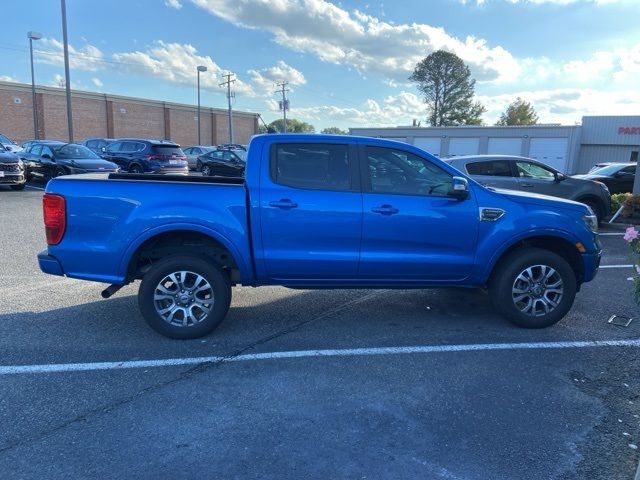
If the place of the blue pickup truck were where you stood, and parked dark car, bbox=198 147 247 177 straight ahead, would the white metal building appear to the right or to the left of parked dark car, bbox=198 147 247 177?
right

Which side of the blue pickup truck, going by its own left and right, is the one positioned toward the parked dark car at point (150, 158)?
left

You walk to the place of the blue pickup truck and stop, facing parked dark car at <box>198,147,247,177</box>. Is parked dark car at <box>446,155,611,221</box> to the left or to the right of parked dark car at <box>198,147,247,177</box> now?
right

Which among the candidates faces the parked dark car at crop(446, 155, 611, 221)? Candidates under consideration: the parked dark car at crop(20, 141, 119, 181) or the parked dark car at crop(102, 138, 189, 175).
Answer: the parked dark car at crop(20, 141, 119, 181)

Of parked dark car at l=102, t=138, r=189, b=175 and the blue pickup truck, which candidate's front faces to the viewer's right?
the blue pickup truck

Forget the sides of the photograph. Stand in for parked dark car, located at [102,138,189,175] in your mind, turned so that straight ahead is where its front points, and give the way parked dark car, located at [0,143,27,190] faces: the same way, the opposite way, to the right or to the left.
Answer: the opposite way

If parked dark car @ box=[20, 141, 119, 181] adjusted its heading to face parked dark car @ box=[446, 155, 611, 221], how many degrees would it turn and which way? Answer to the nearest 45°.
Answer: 0° — it already faces it

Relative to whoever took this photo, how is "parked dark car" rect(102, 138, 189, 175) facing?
facing away from the viewer and to the left of the viewer

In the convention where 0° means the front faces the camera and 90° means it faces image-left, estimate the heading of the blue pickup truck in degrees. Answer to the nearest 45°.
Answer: approximately 270°

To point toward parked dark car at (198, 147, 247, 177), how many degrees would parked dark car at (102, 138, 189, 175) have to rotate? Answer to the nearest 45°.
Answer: approximately 90° to its right

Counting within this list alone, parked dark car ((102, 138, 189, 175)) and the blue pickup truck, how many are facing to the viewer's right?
1
